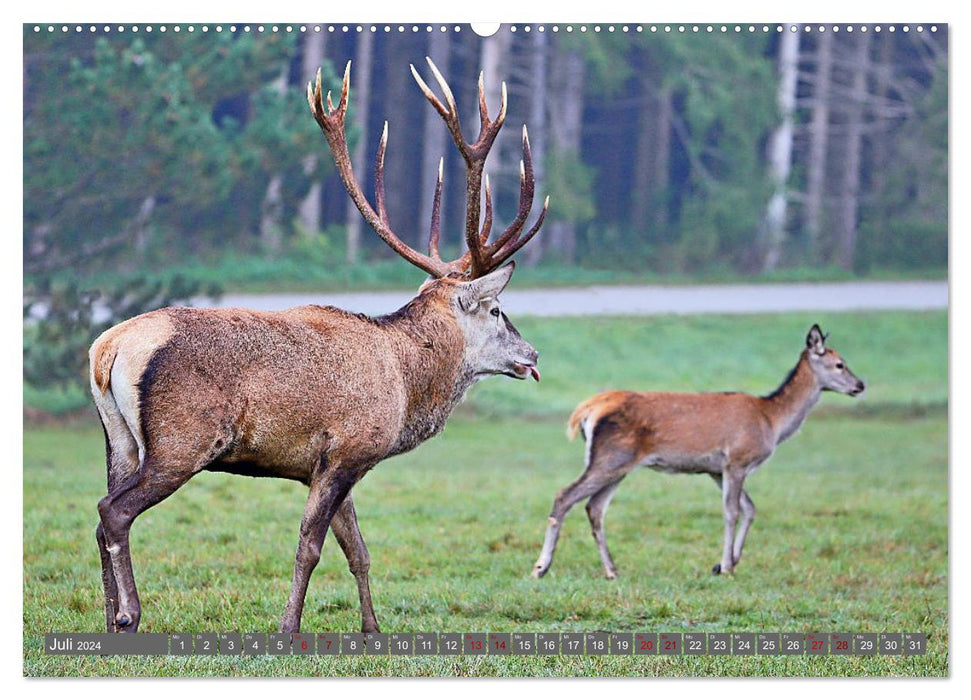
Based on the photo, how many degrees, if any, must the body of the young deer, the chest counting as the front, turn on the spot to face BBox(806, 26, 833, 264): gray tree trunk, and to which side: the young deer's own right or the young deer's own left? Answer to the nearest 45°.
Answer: approximately 90° to the young deer's own left

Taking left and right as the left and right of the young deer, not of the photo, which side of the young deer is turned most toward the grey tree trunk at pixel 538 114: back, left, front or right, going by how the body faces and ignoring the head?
left

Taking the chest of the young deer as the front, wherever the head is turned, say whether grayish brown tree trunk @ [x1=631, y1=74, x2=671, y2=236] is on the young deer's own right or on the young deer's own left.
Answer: on the young deer's own left

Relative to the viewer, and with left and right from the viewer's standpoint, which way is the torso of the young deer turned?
facing to the right of the viewer

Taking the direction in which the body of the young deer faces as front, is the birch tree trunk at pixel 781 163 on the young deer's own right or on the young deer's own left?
on the young deer's own left
